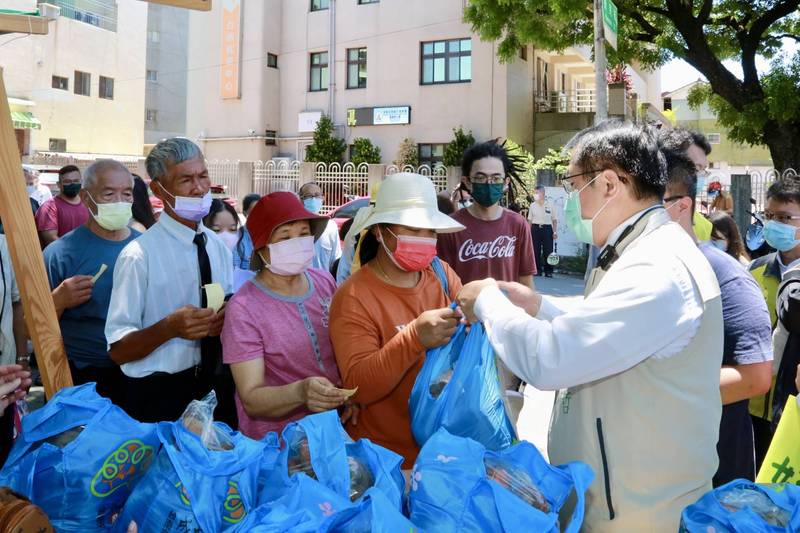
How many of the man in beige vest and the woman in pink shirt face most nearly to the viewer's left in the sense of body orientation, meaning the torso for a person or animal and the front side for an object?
1

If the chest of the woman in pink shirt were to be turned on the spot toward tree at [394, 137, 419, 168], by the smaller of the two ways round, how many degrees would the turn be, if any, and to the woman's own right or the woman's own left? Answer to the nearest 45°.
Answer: approximately 135° to the woman's own left

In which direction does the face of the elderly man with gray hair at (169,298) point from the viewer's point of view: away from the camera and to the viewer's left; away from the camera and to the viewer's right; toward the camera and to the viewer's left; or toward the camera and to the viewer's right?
toward the camera and to the viewer's right

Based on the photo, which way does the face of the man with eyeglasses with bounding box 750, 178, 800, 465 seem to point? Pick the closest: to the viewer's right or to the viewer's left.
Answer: to the viewer's left

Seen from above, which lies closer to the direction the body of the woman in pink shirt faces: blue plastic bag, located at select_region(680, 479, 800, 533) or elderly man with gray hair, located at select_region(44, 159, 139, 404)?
the blue plastic bag

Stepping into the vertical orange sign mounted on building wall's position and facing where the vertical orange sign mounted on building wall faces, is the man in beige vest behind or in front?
in front

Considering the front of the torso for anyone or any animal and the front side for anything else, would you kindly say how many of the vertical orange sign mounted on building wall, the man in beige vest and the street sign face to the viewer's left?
1

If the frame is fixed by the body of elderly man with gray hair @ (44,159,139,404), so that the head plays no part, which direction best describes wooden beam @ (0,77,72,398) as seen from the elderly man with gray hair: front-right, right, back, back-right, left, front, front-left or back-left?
front-right

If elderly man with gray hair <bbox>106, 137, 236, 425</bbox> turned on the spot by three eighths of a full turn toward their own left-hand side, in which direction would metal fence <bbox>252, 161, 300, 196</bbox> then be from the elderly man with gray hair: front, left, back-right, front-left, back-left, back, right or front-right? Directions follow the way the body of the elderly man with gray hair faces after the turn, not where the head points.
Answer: front

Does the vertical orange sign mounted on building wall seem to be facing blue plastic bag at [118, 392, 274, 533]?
yes

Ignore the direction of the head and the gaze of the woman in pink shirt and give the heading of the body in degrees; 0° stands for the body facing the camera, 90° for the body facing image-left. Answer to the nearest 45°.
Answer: approximately 315°

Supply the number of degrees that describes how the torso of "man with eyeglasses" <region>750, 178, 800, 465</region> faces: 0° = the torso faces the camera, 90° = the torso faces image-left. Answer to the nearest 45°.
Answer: approximately 45°

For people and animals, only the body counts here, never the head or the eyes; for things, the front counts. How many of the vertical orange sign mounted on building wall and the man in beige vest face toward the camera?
1
